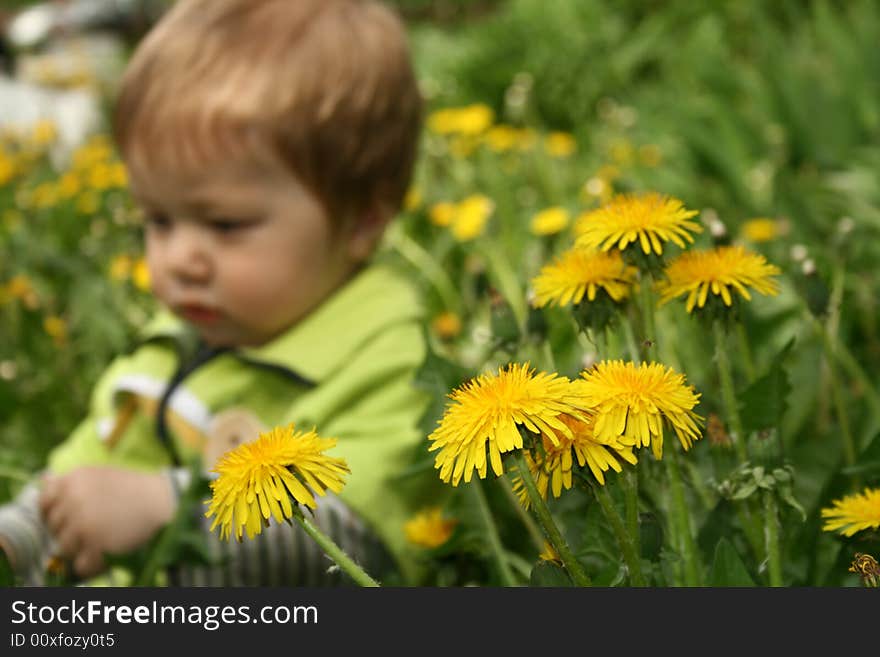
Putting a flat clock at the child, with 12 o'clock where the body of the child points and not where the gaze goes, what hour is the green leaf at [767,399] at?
The green leaf is roughly at 9 o'clock from the child.

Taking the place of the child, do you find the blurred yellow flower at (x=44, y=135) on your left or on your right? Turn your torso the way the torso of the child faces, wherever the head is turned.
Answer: on your right

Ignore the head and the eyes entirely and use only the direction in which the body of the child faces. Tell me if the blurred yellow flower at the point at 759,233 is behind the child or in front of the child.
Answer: behind

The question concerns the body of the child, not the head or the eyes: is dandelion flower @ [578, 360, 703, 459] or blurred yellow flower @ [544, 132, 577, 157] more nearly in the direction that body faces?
the dandelion flower

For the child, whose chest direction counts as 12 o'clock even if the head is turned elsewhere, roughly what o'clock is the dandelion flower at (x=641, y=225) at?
The dandelion flower is roughly at 10 o'clock from the child.

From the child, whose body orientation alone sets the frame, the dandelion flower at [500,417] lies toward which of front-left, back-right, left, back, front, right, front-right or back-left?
front-left

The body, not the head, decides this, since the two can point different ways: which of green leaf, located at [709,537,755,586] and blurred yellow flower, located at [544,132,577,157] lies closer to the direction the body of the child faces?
the green leaf
